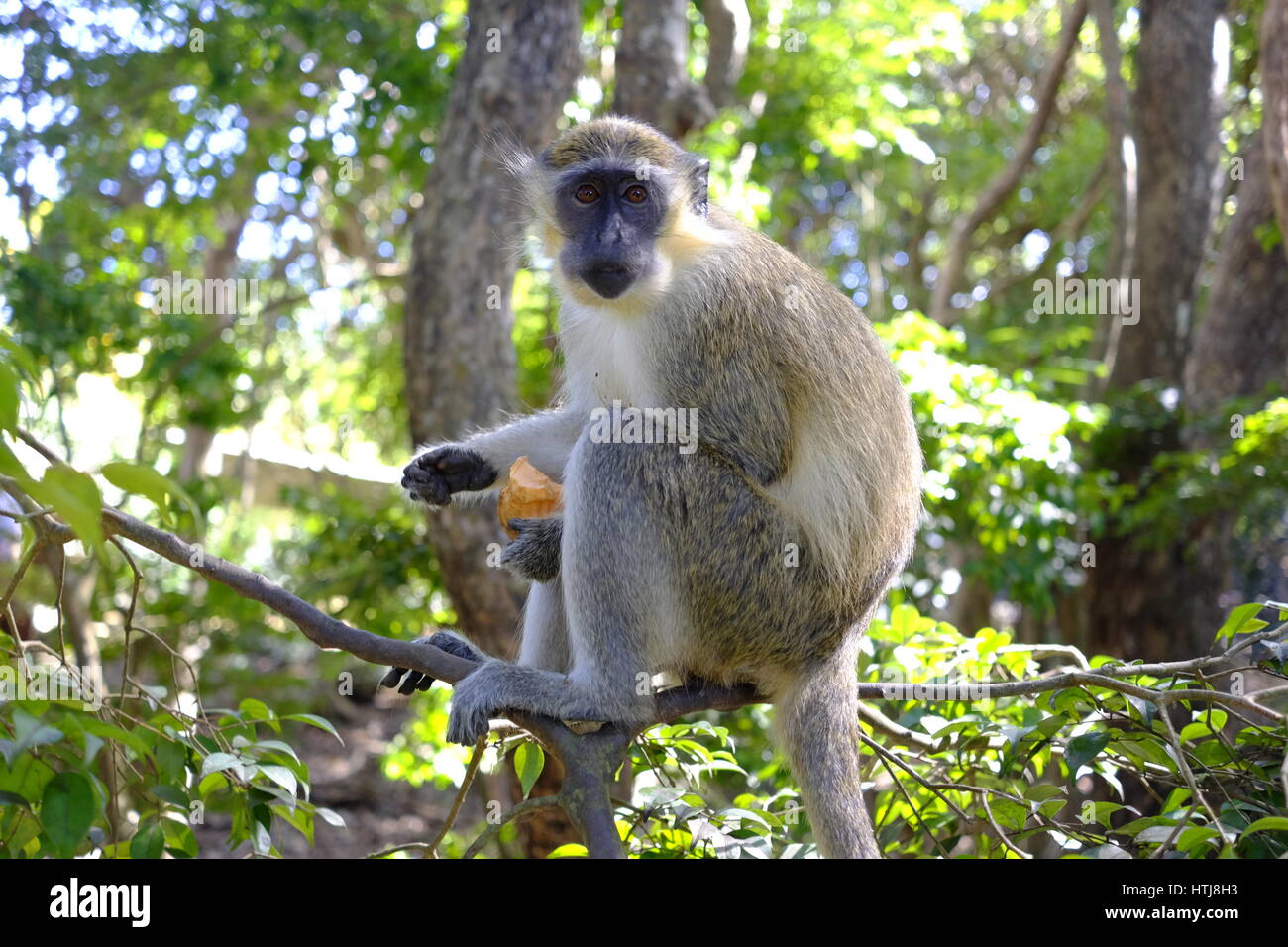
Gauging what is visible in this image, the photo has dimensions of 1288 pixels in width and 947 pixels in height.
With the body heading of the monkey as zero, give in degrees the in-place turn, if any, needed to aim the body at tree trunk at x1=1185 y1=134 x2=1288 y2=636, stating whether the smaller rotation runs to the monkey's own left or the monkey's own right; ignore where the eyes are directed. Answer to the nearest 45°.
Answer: approximately 180°

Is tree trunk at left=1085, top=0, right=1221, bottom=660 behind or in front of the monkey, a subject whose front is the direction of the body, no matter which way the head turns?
behind

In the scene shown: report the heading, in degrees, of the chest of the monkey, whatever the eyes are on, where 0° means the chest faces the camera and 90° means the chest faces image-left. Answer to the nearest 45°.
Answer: approximately 45°

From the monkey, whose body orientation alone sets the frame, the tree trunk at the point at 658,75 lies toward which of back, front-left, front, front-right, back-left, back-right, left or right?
back-right

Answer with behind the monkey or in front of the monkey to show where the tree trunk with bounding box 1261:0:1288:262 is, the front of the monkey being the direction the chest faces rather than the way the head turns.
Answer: behind
